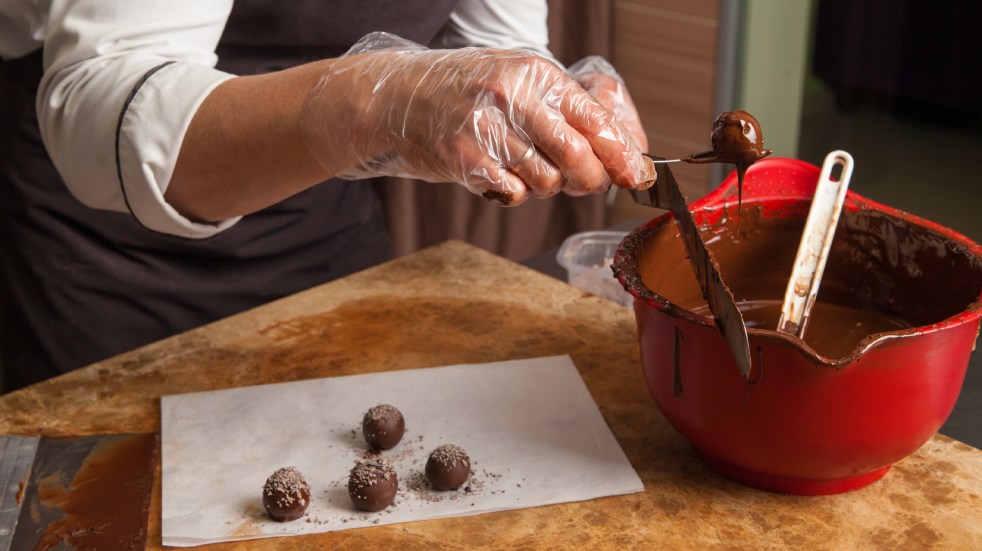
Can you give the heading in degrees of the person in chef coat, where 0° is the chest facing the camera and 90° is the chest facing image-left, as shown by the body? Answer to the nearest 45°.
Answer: approximately 315°

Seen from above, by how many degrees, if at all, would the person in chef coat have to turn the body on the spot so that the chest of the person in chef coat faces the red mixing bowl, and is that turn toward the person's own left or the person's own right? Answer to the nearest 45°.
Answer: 0° — they already face it

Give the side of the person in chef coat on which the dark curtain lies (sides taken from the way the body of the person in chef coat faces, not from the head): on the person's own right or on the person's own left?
on the person's own left
